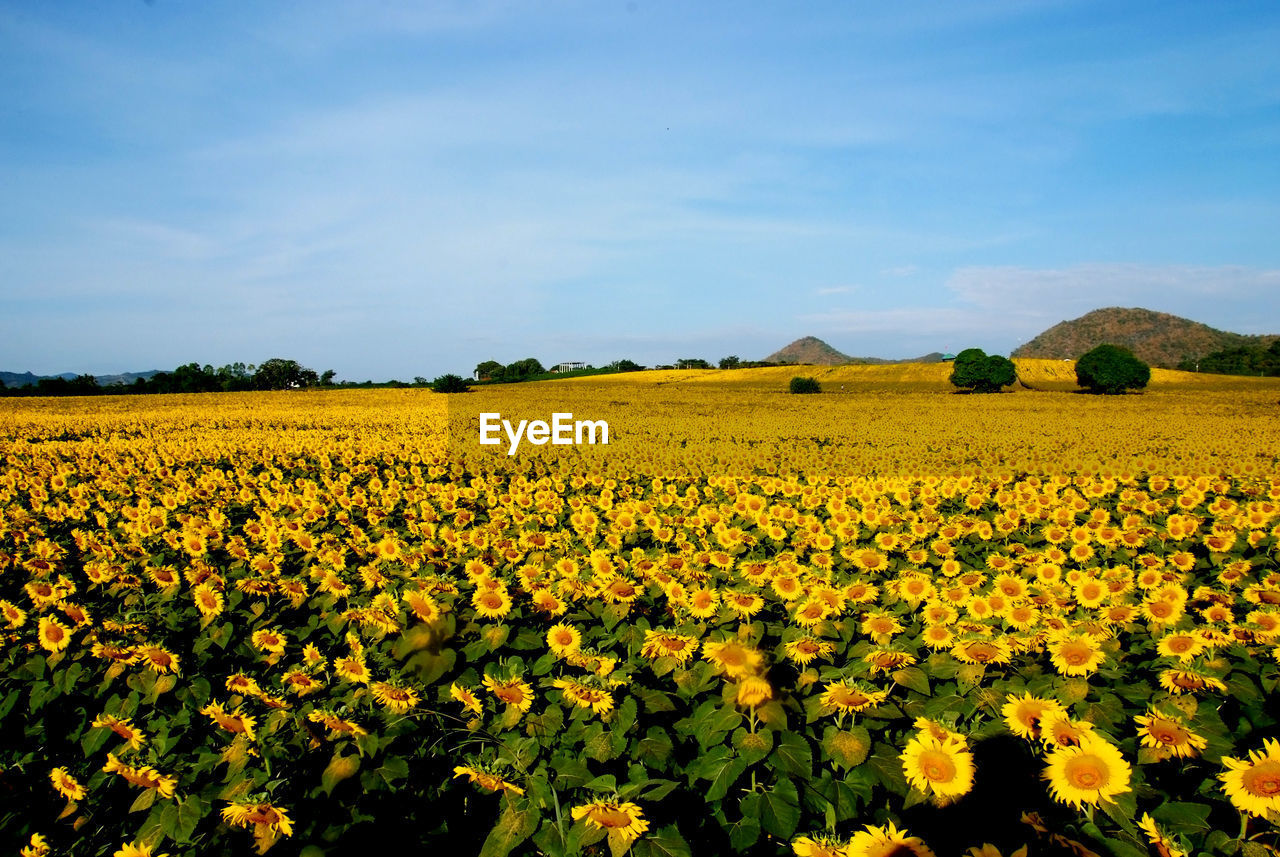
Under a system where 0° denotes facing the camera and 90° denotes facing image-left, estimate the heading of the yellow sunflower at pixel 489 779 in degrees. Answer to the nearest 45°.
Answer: approximately 45°

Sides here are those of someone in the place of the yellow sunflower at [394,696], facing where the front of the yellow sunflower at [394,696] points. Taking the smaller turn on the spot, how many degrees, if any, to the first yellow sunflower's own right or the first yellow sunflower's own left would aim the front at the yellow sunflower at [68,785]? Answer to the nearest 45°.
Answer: approximately 90° to the first yellow sunflower's own right

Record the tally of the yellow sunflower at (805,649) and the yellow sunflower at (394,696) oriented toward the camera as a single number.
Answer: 2

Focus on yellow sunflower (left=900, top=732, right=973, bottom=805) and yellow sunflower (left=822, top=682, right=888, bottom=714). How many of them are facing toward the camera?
2

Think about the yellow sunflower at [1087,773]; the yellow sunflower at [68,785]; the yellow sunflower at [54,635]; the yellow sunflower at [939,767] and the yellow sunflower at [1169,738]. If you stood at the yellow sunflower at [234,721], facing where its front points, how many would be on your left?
3

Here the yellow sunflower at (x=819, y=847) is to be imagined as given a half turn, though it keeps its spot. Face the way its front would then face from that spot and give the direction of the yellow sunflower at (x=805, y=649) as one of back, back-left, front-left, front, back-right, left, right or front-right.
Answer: front

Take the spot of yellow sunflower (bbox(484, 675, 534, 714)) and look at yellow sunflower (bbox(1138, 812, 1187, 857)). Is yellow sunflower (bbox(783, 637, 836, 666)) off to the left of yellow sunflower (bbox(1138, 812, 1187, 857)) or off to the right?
left

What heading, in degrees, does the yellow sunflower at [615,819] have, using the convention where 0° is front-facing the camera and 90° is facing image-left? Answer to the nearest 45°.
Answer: approximately 0°
